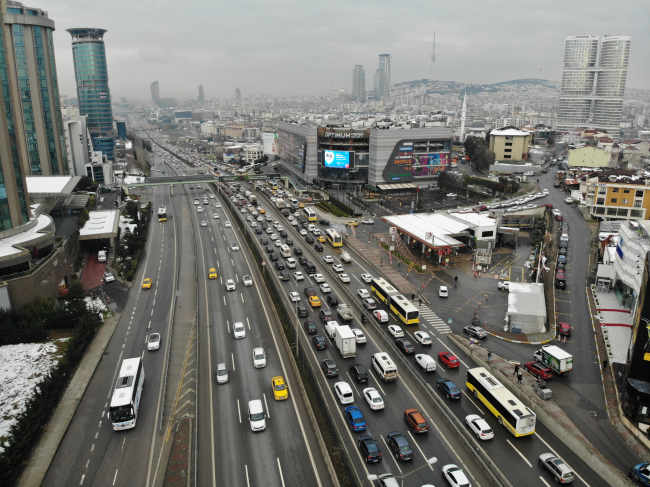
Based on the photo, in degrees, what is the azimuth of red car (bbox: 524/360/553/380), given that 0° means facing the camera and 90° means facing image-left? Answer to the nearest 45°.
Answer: approximately 135°

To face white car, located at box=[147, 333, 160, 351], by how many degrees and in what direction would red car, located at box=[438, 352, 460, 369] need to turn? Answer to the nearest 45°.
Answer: approximately 45° to its left

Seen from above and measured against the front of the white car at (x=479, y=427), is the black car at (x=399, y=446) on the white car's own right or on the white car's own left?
on the white car's own left

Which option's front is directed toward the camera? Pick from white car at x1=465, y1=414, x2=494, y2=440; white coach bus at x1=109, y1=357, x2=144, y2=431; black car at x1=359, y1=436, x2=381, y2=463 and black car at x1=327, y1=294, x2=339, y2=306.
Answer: the white coach bus

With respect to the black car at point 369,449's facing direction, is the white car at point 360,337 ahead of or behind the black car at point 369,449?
ahead

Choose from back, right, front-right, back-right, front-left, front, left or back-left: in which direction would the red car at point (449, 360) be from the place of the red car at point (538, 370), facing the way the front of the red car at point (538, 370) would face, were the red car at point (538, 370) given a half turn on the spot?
back-right

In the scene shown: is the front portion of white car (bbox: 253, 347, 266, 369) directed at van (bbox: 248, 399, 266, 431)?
yes

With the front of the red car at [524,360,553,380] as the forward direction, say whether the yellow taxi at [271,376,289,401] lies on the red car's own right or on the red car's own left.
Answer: on the red car's own left

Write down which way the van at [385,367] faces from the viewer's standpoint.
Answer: facing away from the viewer and to the left of the viewer

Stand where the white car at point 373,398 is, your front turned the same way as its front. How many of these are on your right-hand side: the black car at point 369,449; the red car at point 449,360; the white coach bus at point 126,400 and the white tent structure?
2

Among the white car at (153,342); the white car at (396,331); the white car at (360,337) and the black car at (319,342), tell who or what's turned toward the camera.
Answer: the white car at (153,342)
